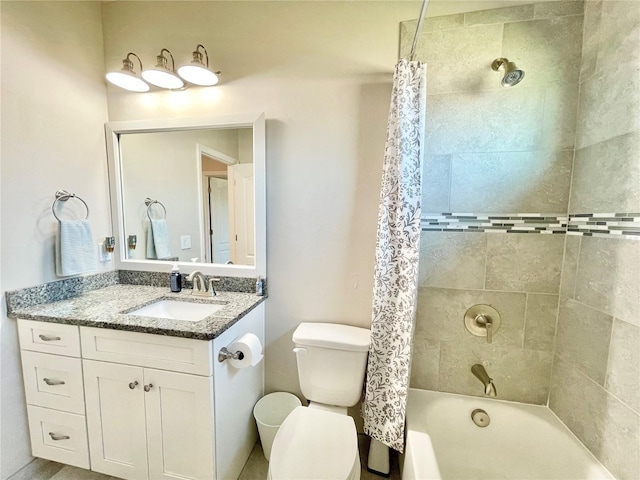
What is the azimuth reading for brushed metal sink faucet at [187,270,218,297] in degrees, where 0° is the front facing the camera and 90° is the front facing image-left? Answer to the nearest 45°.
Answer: approximately 45°

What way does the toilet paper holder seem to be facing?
to the viewer's right

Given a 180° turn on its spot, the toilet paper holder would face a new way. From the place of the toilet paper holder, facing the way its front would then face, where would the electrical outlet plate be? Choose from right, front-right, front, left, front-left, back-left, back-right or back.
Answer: front-right

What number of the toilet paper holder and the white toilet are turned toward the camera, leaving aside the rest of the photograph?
1

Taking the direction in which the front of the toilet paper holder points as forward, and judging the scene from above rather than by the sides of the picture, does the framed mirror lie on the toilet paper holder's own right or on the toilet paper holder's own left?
on the toilet paper holder's own left

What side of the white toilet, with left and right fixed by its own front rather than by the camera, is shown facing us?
front

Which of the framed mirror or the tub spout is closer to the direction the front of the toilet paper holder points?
the tub spout

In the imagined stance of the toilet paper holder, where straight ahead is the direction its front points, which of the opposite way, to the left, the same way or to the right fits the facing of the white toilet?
to the right
